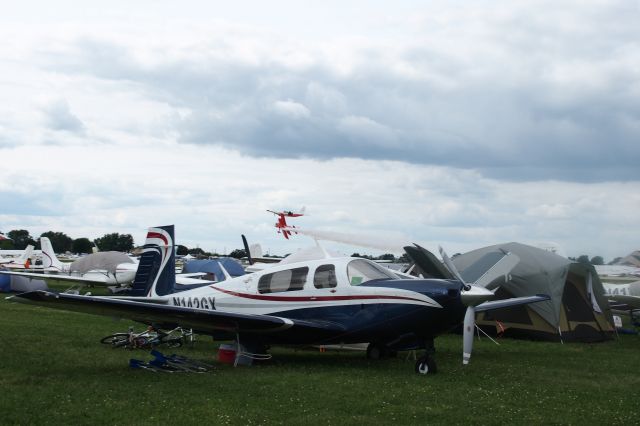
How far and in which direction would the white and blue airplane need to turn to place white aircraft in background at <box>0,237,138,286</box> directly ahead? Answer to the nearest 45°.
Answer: approximately 135° to its left

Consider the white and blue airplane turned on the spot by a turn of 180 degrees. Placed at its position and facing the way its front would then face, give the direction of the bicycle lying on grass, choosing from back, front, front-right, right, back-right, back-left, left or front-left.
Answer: front

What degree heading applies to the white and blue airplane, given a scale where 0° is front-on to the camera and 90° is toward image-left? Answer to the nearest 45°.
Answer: approximately 315°

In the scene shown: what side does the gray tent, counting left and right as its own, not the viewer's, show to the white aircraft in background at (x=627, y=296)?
left

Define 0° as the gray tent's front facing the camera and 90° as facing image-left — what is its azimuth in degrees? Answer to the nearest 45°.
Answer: approximately 315°

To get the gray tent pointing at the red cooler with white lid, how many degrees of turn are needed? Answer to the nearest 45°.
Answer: approximately 90° to its right

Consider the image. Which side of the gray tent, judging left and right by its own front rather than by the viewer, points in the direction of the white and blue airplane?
right
